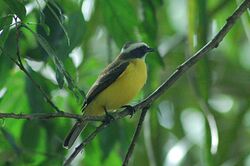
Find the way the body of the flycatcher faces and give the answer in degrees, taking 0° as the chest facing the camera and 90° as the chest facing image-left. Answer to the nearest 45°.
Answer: approximately 270°

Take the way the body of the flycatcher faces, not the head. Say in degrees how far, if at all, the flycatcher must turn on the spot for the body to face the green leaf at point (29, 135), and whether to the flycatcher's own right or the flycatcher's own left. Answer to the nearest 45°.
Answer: approximately 180°

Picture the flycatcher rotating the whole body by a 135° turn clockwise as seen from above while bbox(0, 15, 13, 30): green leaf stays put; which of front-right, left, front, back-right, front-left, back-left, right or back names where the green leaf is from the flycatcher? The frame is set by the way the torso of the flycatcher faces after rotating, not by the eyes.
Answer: front-right
